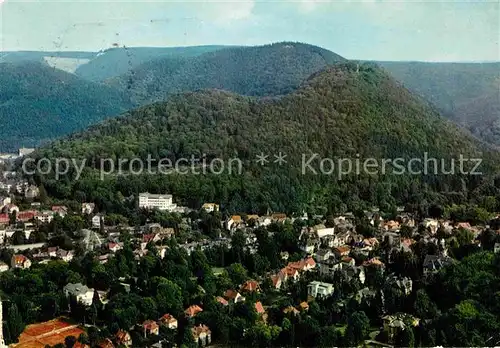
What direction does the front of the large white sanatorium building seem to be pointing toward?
toward the camera

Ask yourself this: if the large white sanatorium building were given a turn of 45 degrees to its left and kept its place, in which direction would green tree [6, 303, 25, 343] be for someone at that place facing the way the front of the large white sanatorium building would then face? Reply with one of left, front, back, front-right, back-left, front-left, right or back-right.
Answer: front-right

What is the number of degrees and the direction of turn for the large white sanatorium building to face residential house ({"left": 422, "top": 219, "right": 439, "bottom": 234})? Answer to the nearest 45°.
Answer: approximately 45° to its left

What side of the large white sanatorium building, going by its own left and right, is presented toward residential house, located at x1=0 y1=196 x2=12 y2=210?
right

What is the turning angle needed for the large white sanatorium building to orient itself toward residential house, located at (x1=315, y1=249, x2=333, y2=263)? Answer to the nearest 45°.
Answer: approximately 45° to its left

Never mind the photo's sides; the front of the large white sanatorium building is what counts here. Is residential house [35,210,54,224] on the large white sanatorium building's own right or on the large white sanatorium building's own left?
on the large white sanatorium building's own right

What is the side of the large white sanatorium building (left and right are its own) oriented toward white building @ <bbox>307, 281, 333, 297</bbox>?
front

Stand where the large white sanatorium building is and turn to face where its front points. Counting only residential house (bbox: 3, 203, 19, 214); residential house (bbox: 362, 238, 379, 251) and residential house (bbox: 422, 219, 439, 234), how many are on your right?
1

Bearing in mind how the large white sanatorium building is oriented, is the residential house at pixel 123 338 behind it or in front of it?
in front

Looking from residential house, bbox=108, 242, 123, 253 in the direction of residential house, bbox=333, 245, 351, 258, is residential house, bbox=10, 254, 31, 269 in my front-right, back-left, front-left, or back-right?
back-right

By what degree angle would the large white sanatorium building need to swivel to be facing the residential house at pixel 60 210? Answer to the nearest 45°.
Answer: approximately 90° to its right

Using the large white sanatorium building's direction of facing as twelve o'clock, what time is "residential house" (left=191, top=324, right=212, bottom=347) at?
The residential house is roughly at 12 o'clock from the large white sanatorium building.

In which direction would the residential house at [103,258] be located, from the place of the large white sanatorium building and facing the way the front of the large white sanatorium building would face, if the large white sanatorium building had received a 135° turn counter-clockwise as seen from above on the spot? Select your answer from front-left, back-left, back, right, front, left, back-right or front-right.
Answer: back-right

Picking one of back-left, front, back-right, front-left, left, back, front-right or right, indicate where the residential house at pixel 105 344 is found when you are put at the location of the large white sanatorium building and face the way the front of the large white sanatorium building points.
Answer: front

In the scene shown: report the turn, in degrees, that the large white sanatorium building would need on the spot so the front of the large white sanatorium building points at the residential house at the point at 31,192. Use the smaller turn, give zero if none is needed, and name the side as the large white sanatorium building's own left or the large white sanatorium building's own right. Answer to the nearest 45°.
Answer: approximately 90° to the large white sanatorium building's own right

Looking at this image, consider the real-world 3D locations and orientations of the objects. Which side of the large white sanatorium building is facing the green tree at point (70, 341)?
front

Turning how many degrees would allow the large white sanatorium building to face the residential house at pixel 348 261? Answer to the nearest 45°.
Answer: approximately 45° to its left

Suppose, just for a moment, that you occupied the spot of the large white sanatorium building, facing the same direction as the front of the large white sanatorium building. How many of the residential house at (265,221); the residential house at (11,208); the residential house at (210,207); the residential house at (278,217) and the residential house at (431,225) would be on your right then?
1

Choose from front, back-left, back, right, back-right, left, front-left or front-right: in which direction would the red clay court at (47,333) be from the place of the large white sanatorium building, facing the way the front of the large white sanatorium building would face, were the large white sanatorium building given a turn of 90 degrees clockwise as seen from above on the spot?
left

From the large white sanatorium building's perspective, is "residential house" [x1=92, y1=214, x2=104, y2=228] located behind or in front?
in front

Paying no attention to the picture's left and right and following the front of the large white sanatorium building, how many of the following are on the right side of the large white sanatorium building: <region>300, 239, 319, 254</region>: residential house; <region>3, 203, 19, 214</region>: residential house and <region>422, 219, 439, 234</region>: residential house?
1
